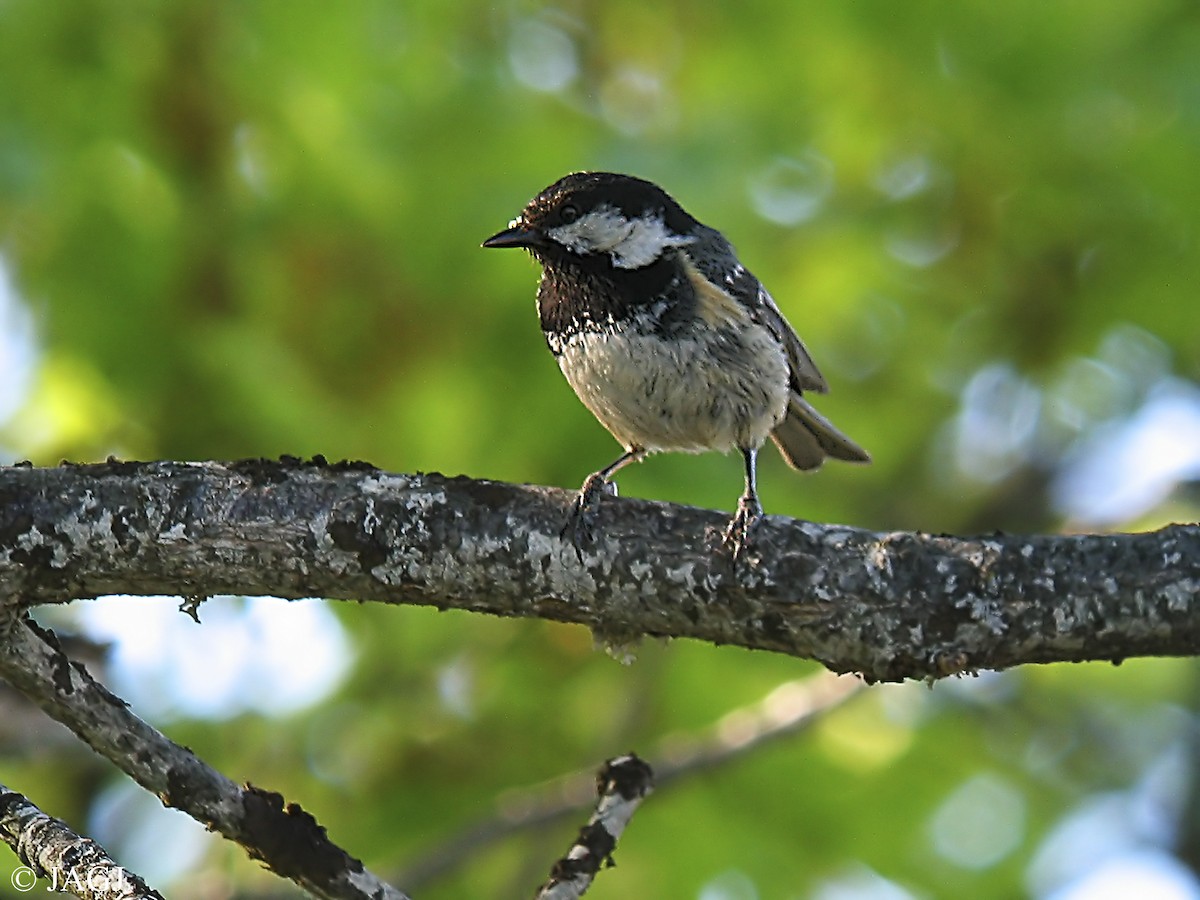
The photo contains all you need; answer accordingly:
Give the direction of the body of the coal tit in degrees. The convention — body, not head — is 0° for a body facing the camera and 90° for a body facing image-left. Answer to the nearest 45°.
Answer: approximately 45°

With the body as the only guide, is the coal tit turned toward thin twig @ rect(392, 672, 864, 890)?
no
